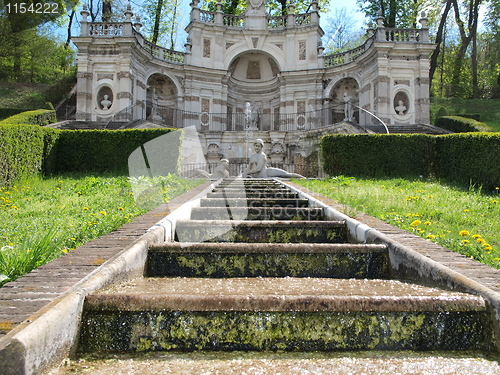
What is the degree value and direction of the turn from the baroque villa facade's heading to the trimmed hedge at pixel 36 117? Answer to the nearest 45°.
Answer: approximately 45° to its right

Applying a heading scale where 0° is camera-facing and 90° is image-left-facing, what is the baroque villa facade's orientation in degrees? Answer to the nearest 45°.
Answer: approximately 0°

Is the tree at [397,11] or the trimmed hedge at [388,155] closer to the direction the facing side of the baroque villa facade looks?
the trimmed hedge

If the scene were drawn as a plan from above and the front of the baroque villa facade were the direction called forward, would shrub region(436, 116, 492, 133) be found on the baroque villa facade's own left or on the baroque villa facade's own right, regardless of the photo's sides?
on the baroque villa facade's own left

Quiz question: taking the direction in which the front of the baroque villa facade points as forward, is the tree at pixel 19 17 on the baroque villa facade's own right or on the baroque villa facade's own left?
on the baroque villa facade's own right

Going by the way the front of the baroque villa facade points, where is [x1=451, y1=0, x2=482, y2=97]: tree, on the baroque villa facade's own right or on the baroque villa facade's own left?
on the baroque villa facade's own left

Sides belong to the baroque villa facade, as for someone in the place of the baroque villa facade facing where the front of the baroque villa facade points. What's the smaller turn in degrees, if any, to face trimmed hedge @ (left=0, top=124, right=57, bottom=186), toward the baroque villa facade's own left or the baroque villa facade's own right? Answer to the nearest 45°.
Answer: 0° — it already faces it

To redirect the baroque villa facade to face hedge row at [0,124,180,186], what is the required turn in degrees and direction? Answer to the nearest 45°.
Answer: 0° — it already faces it
